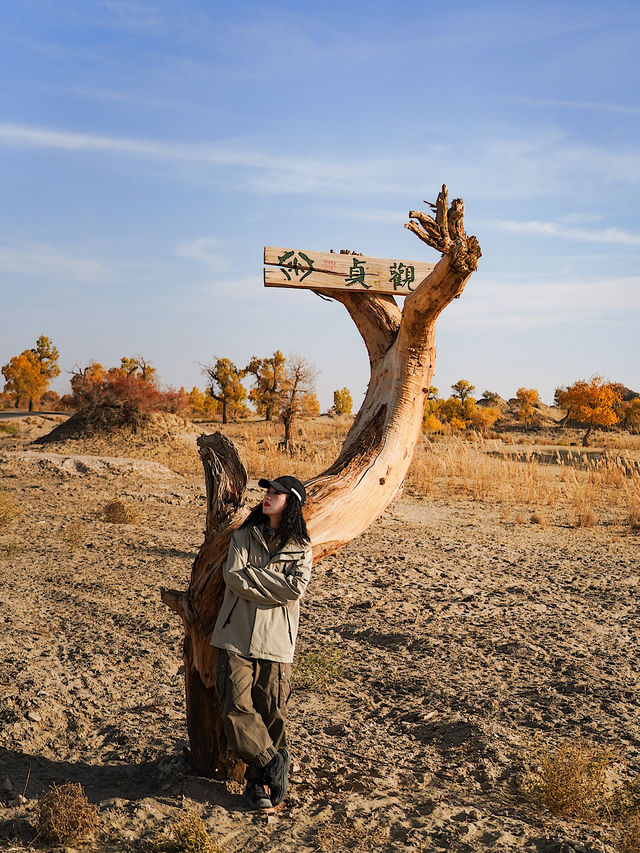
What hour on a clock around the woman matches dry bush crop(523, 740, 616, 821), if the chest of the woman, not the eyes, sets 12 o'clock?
The dry bush is roughly at 9 o'clock from the woman.

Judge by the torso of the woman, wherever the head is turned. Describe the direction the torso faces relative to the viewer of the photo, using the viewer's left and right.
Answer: facing the viewer

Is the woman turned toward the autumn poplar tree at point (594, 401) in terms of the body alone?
no

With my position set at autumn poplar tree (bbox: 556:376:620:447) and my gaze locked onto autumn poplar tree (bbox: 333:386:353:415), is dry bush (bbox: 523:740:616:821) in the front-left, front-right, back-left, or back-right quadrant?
back-left

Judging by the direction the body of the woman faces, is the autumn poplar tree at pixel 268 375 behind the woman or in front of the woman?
behind

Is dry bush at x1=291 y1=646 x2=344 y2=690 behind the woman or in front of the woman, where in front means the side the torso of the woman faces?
behind

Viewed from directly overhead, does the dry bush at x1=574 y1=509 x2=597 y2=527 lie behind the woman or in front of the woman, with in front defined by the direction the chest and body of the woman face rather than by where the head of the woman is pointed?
behind

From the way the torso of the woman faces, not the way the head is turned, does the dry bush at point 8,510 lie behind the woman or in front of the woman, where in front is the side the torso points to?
behind

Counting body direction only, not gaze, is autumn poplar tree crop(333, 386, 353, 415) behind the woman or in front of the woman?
behind

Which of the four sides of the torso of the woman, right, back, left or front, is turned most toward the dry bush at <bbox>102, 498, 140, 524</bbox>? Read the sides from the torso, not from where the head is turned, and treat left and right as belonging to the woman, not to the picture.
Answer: back

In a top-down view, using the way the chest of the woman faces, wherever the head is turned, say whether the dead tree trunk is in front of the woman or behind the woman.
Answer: behind
